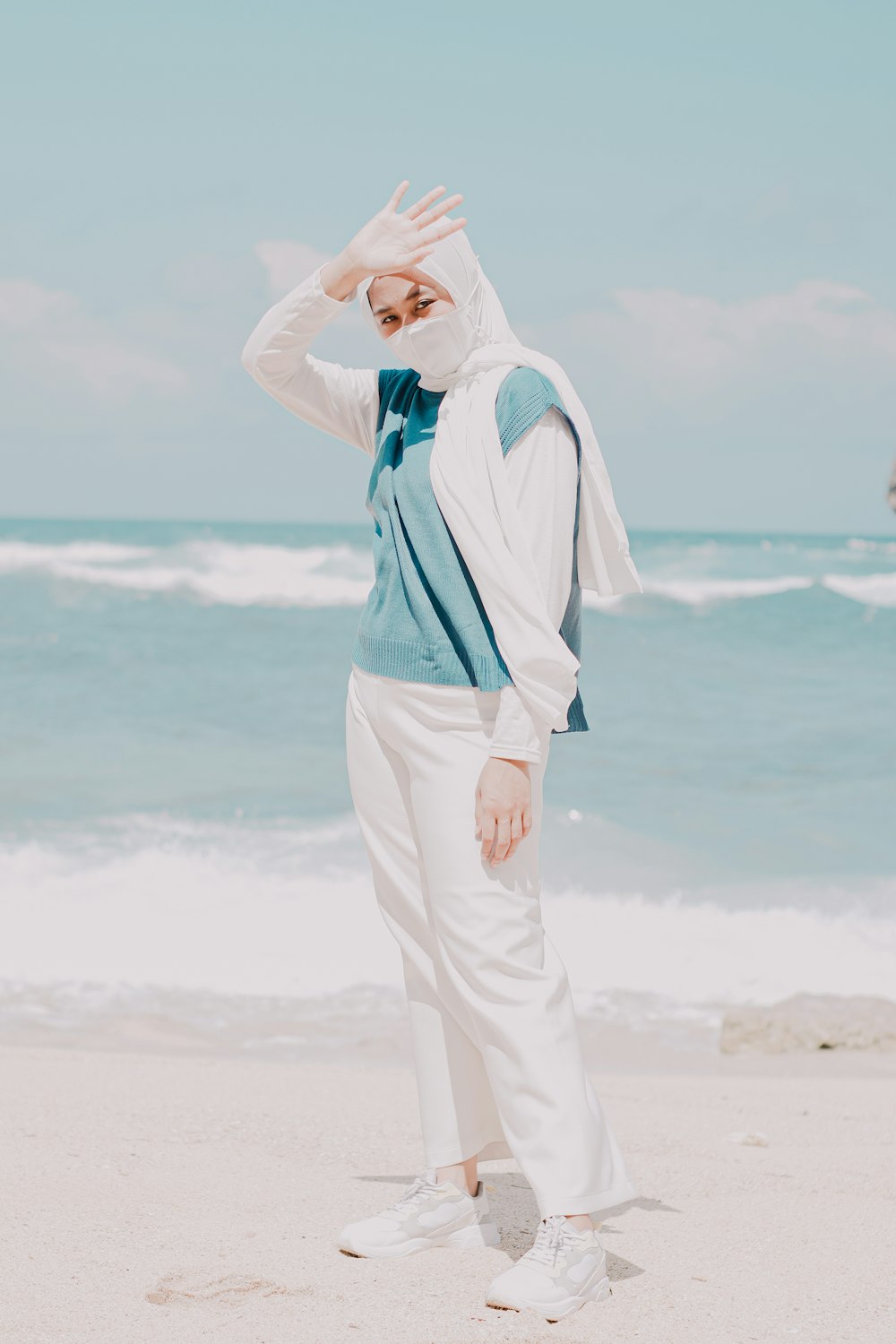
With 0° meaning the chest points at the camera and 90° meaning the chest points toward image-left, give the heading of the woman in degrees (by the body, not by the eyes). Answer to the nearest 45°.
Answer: approximately 45°

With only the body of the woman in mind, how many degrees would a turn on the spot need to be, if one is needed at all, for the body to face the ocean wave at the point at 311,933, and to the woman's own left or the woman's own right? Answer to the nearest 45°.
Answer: approximately 135° to the woman's own right

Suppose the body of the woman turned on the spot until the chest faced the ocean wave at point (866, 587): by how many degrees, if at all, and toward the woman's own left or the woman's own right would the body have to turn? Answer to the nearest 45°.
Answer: approximately 135° to the woman's own right

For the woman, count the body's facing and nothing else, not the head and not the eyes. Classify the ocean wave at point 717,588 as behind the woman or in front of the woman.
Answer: behind

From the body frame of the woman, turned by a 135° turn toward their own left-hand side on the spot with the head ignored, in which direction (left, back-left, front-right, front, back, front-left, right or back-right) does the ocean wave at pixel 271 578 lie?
left
